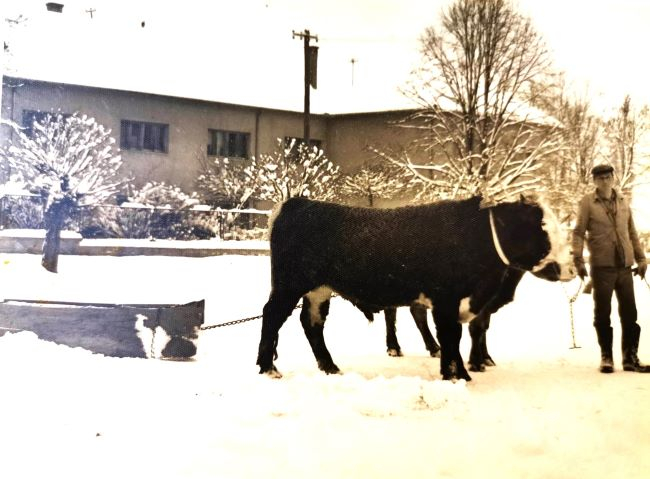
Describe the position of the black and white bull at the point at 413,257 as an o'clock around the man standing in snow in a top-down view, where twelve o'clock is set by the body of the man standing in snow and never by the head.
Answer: The black and white bull is roughly at 2 o'clock from the man standing in snow.

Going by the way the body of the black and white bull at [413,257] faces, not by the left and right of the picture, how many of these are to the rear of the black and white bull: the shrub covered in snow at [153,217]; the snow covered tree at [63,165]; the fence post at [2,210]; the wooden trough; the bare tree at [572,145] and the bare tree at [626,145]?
4

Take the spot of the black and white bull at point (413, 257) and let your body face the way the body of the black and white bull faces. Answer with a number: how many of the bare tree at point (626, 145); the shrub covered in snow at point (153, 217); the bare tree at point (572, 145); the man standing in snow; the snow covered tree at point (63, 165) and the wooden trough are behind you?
3

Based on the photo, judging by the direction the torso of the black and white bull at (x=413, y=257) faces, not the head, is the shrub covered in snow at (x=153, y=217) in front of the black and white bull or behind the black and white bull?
behind

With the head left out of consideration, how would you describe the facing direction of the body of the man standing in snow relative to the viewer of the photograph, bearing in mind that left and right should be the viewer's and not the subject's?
facing the viewer

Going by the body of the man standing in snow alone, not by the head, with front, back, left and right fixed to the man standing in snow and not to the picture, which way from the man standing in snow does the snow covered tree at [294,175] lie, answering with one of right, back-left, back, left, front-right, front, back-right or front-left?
right

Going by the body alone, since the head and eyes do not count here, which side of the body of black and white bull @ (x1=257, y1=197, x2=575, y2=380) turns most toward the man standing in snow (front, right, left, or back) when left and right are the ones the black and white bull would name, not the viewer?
front

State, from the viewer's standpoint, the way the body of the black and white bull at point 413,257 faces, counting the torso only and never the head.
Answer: to the viewer's right

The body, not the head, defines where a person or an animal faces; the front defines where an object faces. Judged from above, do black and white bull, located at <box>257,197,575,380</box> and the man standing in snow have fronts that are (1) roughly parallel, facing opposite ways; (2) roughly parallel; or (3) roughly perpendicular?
roughly perpendicular

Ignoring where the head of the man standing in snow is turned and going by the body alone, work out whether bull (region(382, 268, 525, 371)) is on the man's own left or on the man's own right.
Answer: on the man's own right

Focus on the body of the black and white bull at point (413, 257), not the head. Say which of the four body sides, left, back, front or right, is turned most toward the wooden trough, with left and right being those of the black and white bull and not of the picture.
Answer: back

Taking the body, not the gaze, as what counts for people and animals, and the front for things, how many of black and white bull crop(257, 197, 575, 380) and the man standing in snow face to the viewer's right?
1

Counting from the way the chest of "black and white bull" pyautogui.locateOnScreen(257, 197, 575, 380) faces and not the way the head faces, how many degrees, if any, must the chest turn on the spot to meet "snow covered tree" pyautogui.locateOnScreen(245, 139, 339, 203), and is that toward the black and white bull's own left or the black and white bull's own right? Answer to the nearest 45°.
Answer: approximately 135° to the black and white bull's own left
